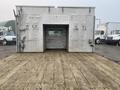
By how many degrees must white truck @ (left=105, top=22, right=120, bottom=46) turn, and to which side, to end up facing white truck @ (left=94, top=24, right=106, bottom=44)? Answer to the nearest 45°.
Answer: approximately 90° to its right

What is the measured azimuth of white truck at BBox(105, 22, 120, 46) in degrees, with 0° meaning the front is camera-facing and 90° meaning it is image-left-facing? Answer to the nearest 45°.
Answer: approximately 45°
